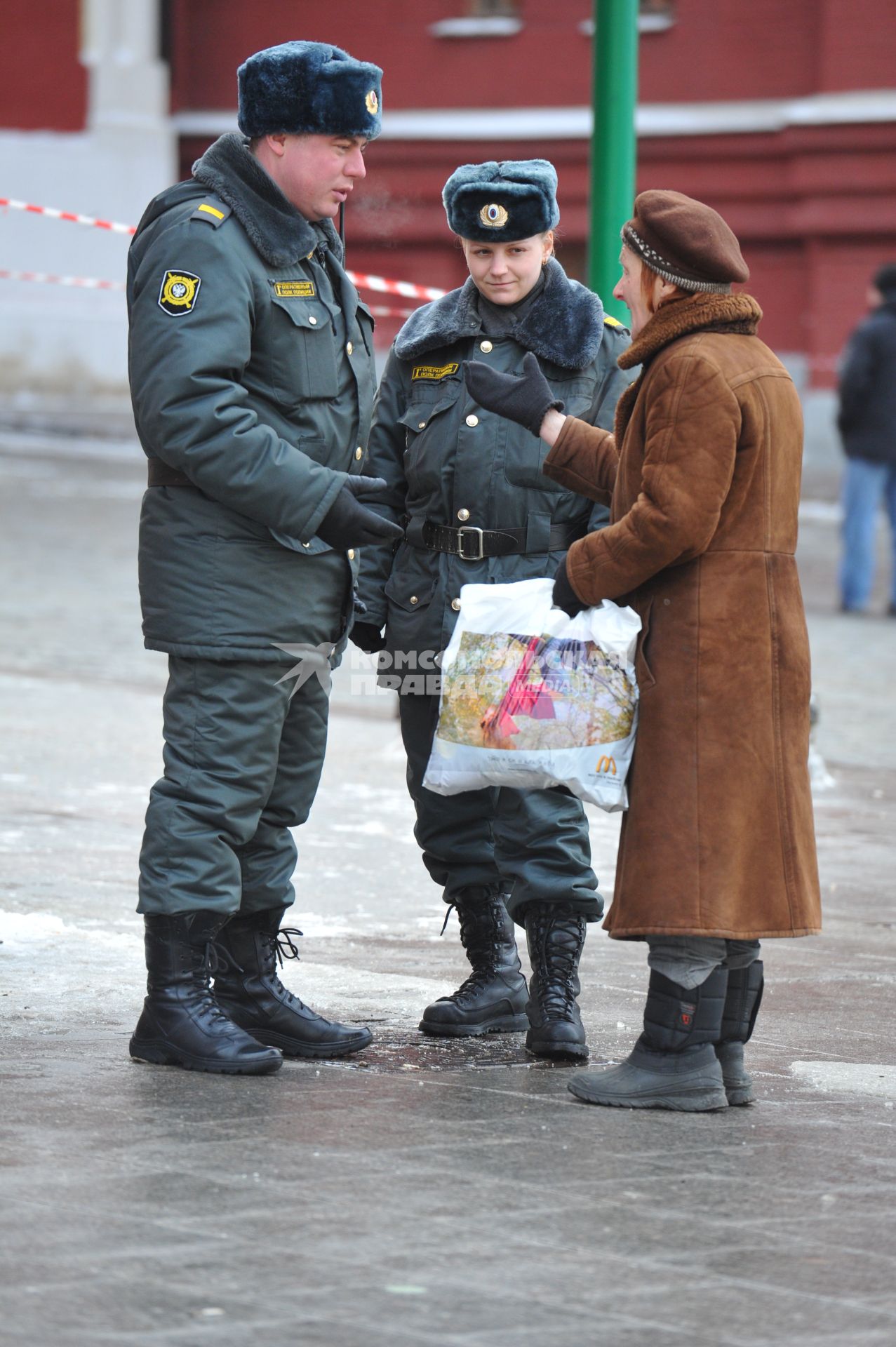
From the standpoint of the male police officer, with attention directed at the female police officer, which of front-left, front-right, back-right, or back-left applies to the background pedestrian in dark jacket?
front-left

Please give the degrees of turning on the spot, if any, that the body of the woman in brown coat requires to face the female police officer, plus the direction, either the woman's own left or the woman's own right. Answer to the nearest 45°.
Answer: approximately 45° to the woman's own right

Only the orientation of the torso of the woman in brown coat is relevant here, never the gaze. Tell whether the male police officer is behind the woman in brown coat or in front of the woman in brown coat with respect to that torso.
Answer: in front

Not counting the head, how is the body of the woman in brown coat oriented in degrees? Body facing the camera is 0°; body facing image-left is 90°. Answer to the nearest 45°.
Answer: approximately 90°

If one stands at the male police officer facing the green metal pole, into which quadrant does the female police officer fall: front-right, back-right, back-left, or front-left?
front-right

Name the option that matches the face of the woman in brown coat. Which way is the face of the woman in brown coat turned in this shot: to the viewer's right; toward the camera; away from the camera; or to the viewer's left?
to the viewer's left

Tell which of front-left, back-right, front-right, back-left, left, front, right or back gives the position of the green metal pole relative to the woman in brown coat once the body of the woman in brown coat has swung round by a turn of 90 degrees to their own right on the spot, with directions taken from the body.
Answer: front

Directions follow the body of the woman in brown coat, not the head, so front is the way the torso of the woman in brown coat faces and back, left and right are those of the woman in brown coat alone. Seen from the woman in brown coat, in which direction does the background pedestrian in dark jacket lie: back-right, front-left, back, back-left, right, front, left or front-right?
right

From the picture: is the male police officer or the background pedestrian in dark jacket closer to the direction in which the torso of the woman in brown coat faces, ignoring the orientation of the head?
the male police officer
